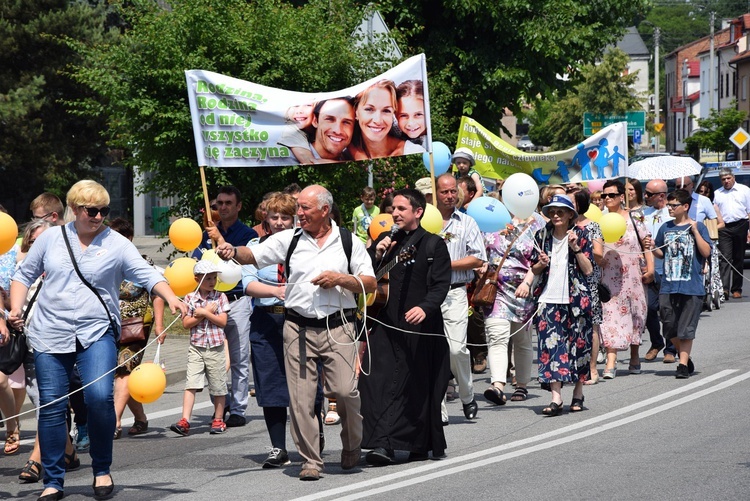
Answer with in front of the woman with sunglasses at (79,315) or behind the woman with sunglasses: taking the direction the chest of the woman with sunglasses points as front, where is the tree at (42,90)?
behind

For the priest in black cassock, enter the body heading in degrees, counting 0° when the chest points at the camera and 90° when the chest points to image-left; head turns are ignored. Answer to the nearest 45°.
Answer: approximately 45°

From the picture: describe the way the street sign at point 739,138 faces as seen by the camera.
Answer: facing the viewer

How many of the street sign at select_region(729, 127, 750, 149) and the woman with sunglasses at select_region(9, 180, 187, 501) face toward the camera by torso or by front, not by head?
2

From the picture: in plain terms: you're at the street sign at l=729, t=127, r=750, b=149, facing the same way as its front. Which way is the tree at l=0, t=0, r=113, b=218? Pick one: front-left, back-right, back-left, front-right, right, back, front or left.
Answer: front-right

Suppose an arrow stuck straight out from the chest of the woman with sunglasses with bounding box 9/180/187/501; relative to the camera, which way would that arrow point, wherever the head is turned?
toward the camera

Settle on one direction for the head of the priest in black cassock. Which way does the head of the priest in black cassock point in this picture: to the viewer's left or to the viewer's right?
to the viewer's left

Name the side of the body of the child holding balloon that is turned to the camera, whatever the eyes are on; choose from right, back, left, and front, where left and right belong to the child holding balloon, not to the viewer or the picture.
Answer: front

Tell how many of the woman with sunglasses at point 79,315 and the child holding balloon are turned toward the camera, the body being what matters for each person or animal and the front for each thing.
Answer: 2

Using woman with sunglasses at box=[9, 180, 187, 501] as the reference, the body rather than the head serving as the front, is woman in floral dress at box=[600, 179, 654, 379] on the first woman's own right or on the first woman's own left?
on the first woman's own left
